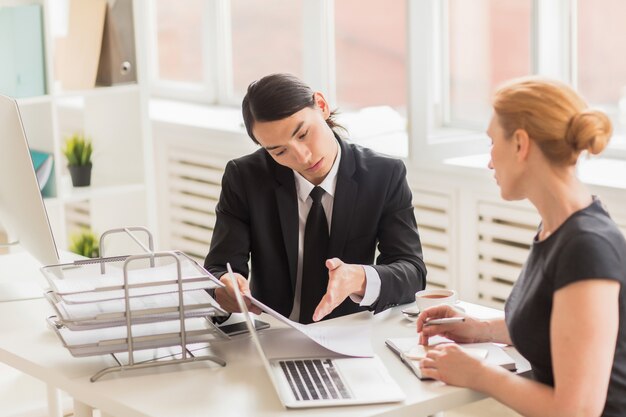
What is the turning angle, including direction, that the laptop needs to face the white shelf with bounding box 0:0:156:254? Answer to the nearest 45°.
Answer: approximately 90° to its left

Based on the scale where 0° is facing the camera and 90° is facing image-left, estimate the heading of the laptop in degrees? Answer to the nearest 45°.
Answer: approximately 270°

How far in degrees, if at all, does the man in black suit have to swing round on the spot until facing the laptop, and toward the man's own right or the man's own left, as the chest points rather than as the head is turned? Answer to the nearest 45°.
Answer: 0° — they already face it

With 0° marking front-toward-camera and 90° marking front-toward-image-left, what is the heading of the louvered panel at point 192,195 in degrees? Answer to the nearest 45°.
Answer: approximately 45°

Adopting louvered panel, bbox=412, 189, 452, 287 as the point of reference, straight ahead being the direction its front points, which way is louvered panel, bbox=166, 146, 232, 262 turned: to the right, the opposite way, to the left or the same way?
the same way

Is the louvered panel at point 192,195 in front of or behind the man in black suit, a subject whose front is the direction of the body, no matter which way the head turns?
behind

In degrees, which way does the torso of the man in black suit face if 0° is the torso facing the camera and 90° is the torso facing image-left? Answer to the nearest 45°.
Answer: approximately 0°

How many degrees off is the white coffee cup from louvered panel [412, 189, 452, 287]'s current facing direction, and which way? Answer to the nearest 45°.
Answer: approximately 45° to its left

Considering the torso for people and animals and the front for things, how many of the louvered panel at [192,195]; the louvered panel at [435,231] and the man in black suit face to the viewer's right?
0

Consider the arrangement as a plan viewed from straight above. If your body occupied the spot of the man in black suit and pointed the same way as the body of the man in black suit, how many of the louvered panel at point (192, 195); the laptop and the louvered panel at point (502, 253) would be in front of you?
1

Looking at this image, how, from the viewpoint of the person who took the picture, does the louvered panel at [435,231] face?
facing the viewer and to the left of the viewer

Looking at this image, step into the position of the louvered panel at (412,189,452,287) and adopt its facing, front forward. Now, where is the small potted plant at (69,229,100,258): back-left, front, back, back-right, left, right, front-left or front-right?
front-right

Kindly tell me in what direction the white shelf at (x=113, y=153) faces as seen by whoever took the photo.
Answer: facing the viewer and to the right of the viewer
